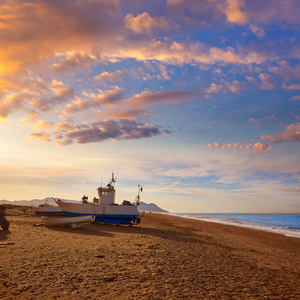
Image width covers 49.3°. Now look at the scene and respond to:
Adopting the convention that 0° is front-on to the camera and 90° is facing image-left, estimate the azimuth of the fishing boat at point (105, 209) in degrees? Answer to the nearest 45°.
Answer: approximately 90°
